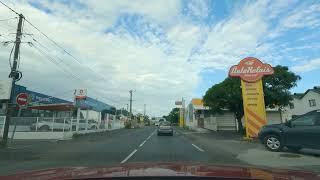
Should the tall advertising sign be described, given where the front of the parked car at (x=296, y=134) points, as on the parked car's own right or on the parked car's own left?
on the parked car's own right

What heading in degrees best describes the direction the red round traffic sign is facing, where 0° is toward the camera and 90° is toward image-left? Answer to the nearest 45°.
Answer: approximately 0°

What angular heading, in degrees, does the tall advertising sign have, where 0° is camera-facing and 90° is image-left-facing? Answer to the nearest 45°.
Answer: approximately 0°

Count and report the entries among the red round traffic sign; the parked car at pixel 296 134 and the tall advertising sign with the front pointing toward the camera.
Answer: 2

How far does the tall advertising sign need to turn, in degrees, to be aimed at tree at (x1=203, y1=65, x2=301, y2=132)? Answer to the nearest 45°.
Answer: approximately 180°

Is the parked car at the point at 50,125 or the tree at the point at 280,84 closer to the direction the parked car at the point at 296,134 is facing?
the parked car

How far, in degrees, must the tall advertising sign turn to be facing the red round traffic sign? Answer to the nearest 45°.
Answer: approximately 45° to its right

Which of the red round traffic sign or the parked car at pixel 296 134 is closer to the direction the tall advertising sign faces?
the parked car
